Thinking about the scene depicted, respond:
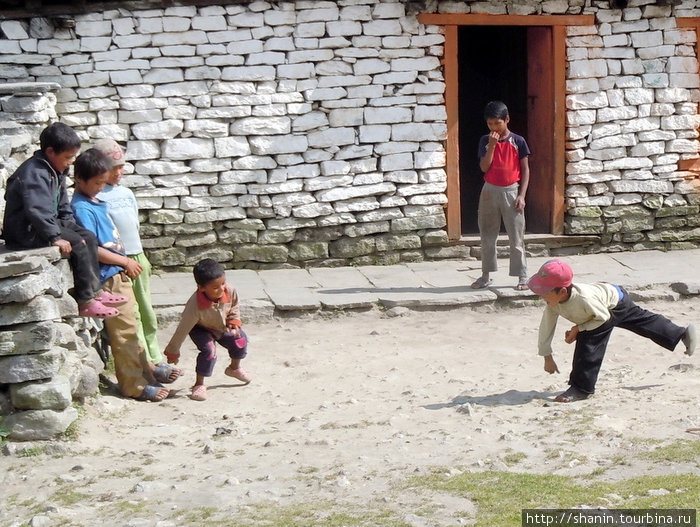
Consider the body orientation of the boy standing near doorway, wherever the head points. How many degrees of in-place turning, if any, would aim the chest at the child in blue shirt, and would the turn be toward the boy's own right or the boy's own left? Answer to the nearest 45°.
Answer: approximately 45° to the boy's own right

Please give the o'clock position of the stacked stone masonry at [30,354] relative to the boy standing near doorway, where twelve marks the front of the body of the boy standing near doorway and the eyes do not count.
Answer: The stacked stone masonry is roughly at 1 o'clock from the boy standing near doorway.

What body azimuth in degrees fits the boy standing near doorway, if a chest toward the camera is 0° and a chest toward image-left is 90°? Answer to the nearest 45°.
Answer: approximately 0°

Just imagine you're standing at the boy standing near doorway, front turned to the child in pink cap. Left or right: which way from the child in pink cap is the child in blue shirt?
right

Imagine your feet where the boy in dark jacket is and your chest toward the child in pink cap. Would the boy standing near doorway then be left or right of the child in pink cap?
left

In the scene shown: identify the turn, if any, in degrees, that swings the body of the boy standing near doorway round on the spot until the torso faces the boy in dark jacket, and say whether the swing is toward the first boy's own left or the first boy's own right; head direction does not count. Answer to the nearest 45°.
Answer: approximately 45° to the first boy's own right

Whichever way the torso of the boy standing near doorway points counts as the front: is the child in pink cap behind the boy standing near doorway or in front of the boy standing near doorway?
in front
